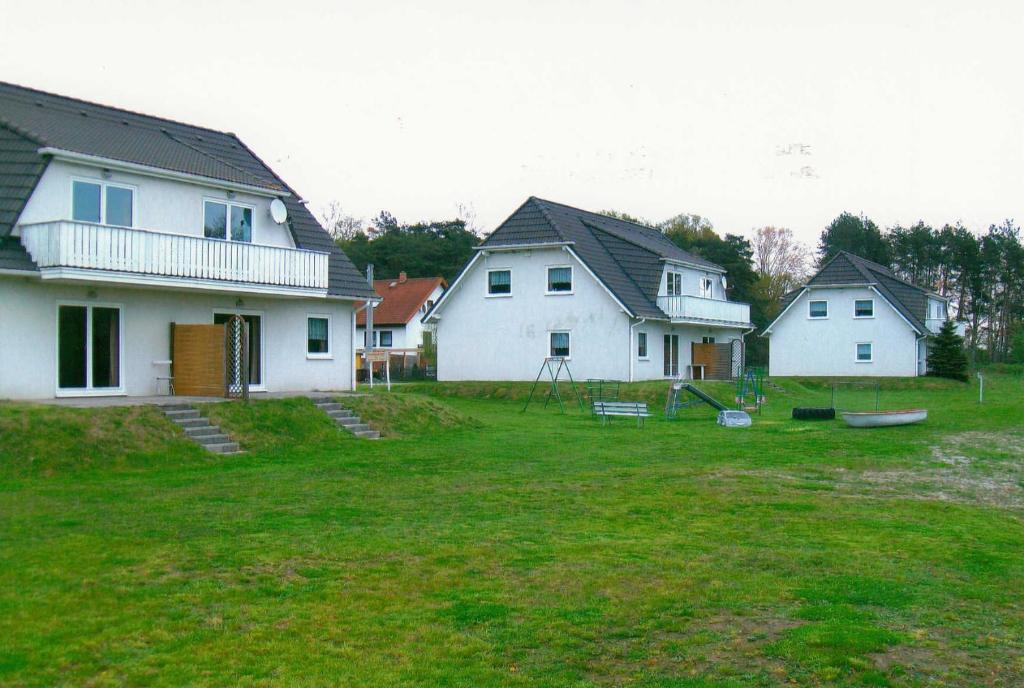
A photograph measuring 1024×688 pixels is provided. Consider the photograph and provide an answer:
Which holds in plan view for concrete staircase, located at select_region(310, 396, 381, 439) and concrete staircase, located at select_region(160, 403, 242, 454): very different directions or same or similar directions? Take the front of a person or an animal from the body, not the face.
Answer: same or similar directions

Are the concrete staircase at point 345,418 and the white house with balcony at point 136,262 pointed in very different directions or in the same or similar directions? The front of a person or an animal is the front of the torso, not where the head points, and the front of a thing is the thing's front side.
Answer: same or similar directions

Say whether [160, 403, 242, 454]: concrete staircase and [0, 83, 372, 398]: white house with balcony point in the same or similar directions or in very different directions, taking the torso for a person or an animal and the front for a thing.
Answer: same or similar directions

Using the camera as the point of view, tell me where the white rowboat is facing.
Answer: facing to the right of the viewer

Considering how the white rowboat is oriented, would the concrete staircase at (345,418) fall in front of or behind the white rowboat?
behind

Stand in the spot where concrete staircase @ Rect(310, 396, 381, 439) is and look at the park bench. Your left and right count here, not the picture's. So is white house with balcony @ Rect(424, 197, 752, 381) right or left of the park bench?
left

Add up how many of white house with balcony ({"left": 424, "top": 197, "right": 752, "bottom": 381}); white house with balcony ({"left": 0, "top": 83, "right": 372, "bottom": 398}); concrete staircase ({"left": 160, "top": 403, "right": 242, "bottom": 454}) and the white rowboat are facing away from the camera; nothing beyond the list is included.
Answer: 0

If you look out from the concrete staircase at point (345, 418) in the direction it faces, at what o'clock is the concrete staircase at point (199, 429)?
the concrete staircase at point (199, 429) is roughly at 3 o'clock from the concrete staircase at point (345, 418).

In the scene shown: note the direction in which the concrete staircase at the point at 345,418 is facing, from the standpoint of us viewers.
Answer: facing the viewer and to the right of the viewer

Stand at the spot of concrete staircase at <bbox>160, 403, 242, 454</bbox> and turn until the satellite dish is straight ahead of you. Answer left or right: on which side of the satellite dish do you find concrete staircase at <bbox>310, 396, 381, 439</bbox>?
right

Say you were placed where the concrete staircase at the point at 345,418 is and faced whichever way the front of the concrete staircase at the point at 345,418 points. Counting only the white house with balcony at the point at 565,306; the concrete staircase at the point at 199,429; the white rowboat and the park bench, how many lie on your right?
1

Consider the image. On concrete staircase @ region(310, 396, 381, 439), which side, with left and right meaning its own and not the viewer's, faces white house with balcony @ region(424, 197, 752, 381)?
left
